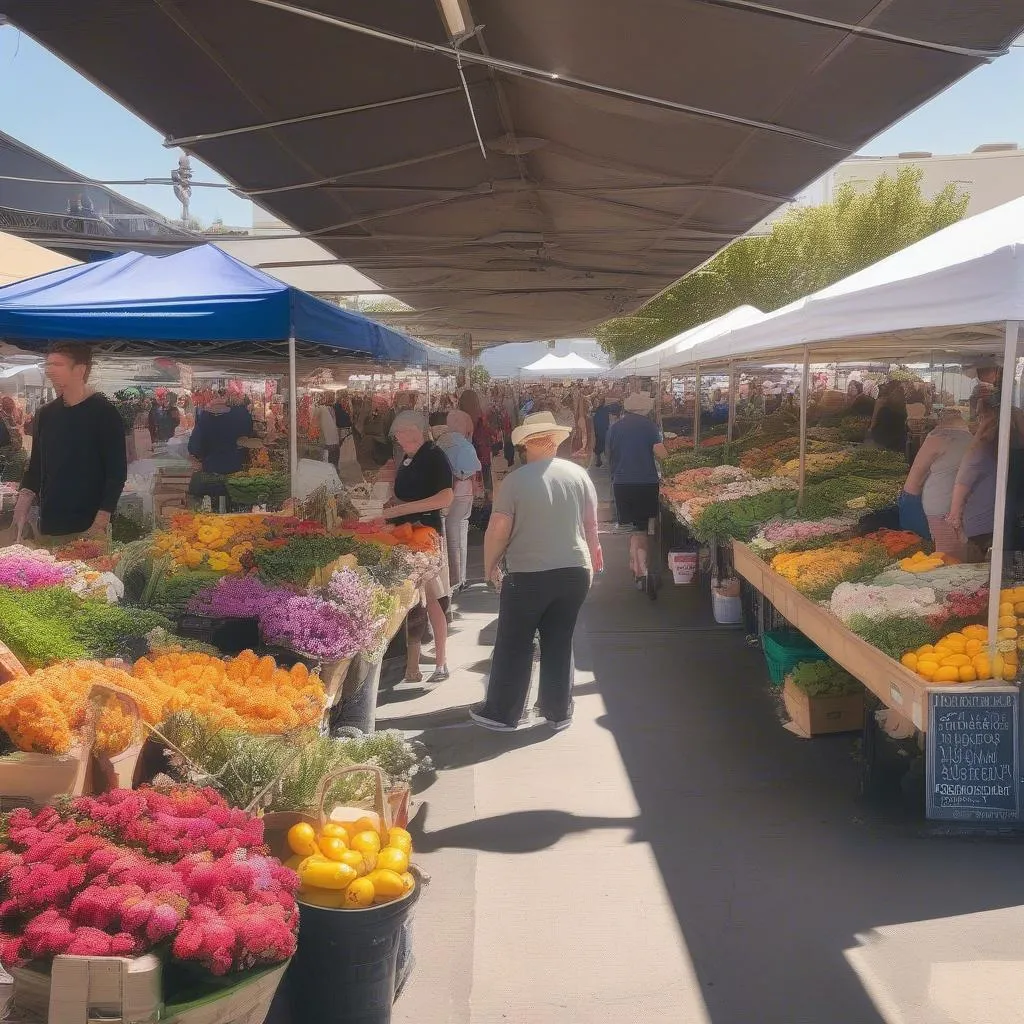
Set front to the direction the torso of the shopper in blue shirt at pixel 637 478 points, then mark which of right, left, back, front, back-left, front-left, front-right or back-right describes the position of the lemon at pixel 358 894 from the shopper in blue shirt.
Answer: back

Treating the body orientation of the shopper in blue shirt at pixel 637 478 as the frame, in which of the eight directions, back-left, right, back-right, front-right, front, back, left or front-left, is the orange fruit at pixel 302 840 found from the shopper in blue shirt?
back

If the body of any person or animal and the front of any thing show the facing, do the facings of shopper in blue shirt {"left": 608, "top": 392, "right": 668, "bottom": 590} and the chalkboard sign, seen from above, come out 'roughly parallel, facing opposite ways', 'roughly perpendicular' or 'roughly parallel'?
roughly parallel, facing opposite ways

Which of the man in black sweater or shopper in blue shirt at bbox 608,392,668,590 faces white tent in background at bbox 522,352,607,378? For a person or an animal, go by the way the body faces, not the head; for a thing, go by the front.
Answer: the shopper in blue shirt

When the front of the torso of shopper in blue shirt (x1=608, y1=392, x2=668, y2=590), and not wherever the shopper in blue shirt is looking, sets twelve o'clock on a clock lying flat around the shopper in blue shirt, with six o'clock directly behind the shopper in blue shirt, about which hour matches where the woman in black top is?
The woman in black top is roughly at 7 o'clock from the shopper in blue shirt.

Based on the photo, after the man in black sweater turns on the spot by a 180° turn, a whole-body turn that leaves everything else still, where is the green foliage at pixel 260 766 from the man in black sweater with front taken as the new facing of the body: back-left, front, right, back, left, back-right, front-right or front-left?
back-right

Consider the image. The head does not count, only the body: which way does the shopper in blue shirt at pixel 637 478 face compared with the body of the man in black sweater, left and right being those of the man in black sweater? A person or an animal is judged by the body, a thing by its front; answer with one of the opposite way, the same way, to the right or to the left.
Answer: the opposite way

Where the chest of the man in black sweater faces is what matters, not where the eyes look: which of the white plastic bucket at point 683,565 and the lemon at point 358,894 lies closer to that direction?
the lemon

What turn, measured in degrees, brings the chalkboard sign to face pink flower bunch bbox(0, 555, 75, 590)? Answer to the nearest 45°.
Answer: approximately 90° to its right

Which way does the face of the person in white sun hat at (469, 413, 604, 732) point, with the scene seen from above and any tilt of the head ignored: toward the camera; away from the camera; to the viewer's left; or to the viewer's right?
away from the camera

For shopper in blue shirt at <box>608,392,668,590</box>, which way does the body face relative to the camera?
away from the camera

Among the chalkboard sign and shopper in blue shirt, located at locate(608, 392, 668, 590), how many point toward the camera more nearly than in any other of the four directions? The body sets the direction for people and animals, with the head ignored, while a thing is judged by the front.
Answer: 1

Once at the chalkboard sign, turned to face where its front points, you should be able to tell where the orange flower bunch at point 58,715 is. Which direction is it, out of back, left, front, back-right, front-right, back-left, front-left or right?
front-right
